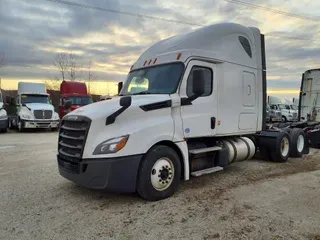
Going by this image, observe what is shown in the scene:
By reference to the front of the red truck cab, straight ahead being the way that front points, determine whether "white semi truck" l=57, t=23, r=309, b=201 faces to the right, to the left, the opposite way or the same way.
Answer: to the right

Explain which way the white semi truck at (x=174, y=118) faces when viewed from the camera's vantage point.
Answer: facing the viewer and to the left of the viewer

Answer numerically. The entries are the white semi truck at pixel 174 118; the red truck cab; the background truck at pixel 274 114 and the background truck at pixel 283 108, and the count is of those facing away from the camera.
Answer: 0

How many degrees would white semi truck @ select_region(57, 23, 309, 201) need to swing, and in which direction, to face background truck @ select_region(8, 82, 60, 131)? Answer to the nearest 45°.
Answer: approximately 90° to its right

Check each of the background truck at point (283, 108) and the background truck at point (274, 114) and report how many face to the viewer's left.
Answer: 0

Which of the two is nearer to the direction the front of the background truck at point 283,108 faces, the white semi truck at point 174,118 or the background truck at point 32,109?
the white semi truck

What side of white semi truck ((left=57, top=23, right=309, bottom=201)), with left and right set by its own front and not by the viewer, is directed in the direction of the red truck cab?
right

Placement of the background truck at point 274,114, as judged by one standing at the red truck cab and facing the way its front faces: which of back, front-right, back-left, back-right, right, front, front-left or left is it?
front-left

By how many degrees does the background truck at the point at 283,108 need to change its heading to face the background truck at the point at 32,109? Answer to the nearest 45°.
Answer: approximately 90° to its right

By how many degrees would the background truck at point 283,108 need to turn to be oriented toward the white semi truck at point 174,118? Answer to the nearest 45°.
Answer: approximately 45° to its right

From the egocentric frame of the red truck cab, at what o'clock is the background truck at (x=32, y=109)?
The background truck is roughly at 3 o'clock from the red truck cab.

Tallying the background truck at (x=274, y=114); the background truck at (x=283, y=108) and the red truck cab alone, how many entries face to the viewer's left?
0

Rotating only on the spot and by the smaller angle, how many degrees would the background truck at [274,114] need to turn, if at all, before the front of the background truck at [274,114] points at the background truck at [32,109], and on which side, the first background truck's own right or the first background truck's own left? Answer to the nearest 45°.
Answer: approximately 90° to the first background truck's own right

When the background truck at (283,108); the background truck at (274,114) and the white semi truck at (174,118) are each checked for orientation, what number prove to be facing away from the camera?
0

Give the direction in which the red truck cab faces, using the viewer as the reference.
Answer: facing the viewer and to the right of the viewer

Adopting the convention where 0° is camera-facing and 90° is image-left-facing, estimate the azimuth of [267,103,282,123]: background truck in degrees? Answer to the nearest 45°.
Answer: approximately 315°
